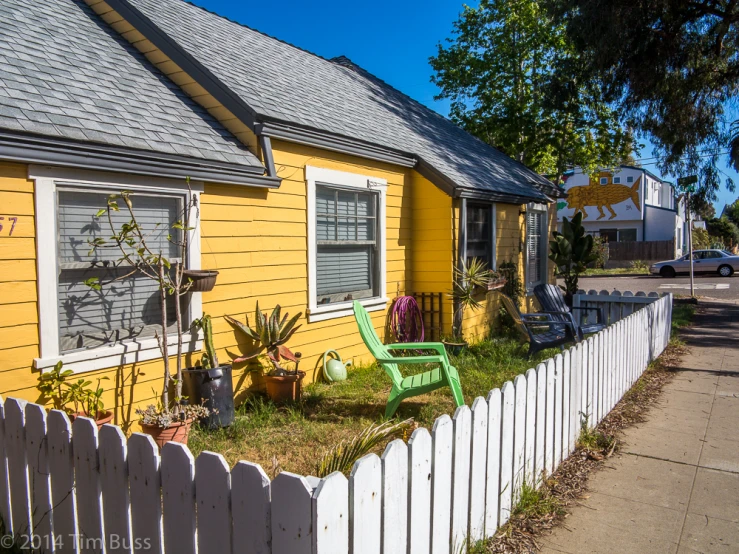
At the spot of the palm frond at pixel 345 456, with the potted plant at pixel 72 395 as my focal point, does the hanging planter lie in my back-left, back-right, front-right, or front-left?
front-right

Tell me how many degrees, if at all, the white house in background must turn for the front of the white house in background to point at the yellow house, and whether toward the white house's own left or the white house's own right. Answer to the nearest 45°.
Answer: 0° — it already faces it

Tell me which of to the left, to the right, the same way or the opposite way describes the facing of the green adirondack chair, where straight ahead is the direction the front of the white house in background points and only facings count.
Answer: to the left

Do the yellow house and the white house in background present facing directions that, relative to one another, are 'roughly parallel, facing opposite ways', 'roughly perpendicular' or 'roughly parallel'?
roughly perpendicular

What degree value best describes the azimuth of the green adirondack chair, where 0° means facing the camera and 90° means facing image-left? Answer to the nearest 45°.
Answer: approximately 270°

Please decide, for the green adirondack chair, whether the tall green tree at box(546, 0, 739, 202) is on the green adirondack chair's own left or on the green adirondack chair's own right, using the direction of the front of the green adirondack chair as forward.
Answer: on the green adirondack chair's own left

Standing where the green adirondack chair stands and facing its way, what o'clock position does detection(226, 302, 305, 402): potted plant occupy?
The potted plant is roughly at 7 o'clock from the green adirondack chair.

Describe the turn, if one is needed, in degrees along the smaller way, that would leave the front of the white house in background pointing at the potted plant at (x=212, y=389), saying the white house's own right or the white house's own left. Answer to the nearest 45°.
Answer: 0° — it already faces it

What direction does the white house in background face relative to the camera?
toward the camera

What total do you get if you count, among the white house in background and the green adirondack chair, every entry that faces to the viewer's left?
0
